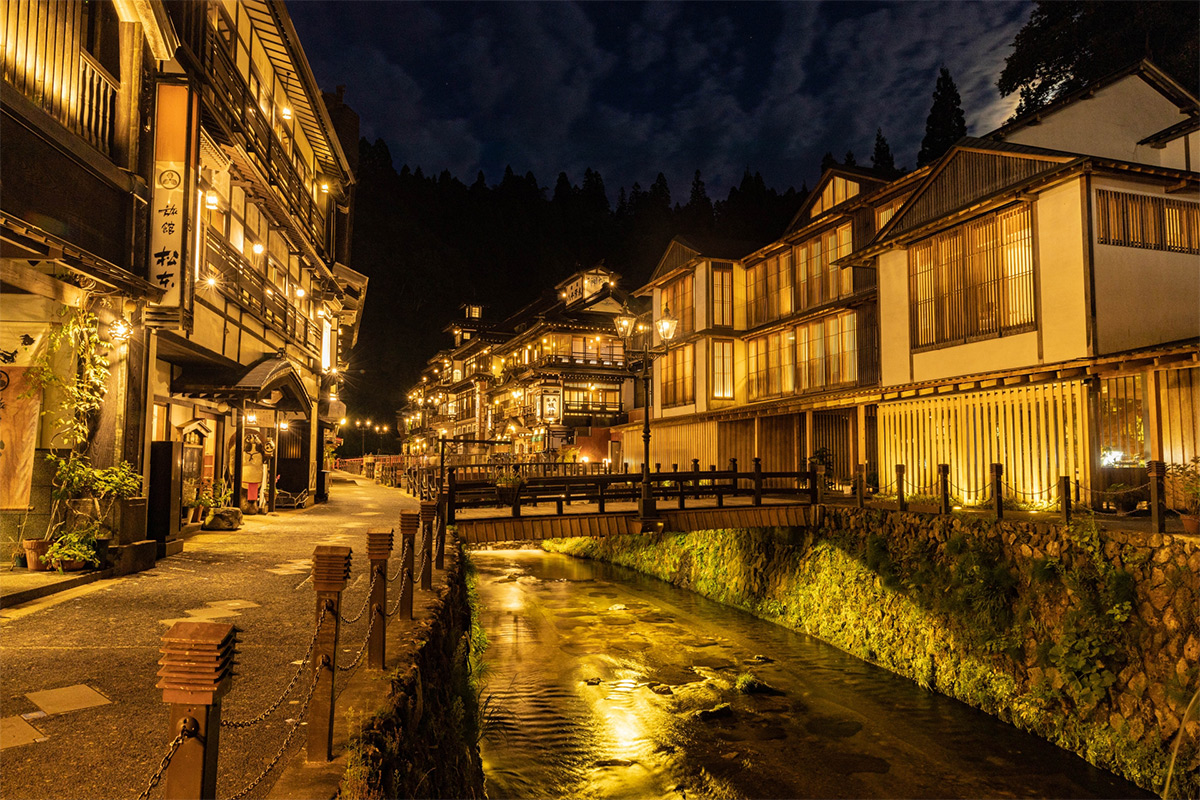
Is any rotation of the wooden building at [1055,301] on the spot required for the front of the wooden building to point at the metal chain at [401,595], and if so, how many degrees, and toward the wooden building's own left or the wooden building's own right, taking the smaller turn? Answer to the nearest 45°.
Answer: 0° — it already faces it

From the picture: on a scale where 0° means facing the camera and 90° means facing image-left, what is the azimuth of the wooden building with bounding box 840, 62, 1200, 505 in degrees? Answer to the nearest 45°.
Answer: approximately 45°

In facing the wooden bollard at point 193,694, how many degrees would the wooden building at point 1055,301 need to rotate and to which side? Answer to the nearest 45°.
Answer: approximately 45° to its left

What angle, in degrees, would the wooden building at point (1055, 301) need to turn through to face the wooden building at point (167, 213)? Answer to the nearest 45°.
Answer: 0° — it already faces it

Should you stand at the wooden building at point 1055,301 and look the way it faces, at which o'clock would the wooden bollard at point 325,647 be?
The wooden bollard is roughly at 11 o'clock from the wooden building.
